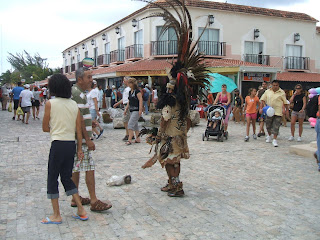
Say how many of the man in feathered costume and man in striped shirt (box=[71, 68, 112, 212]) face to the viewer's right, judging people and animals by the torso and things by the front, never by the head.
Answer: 1

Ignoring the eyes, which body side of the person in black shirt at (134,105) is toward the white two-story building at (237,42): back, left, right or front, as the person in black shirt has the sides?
back

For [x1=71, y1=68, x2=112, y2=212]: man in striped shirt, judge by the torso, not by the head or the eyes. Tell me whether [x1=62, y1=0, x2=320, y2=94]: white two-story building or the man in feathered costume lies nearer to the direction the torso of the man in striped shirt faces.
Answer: the man in feathered costume

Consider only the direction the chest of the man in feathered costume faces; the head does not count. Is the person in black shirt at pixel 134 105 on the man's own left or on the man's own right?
on the man's own right

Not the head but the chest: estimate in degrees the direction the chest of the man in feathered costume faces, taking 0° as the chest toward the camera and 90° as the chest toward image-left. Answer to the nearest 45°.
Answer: approximately 90°

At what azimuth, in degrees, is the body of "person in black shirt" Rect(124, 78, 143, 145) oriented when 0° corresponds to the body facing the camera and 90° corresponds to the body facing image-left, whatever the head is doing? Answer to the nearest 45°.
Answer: approximately 45°

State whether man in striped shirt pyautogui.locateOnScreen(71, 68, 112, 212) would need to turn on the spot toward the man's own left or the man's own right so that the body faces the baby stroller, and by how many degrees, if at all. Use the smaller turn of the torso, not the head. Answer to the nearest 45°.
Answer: approximately 45° to the man's own left

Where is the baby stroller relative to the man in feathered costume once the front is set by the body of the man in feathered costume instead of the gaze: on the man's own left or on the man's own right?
on the man's own right

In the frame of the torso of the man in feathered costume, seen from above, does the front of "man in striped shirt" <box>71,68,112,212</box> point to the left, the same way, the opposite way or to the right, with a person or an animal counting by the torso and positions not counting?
the opposite way

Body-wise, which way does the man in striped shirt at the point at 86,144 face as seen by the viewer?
to the viewer's right

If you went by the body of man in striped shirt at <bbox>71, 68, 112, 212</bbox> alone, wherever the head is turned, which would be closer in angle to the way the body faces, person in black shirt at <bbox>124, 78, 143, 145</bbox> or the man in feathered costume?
the man in feathered costume
